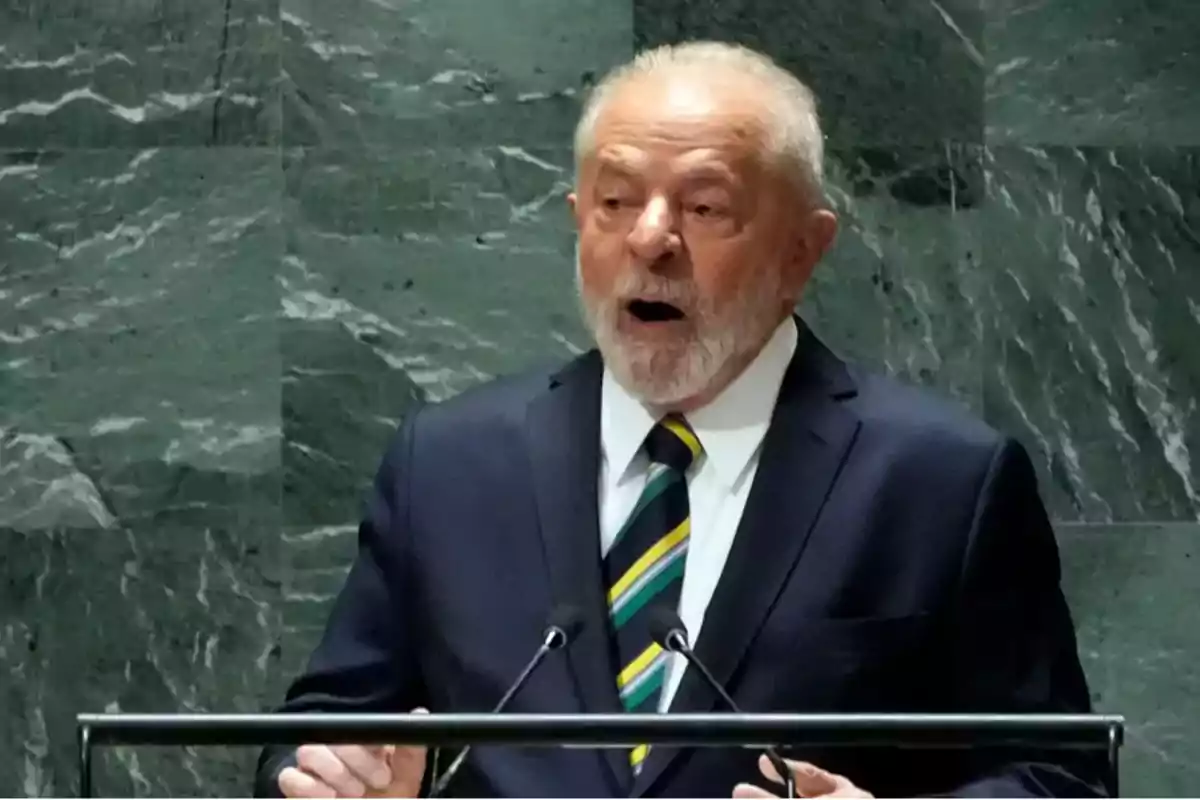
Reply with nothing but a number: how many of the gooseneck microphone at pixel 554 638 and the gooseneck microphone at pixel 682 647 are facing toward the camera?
0

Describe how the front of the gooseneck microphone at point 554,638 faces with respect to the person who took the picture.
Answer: facing away from the viewer and to the right of the viewer

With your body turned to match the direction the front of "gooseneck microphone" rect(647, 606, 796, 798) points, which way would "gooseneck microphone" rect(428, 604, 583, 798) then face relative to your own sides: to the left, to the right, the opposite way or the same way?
to the right

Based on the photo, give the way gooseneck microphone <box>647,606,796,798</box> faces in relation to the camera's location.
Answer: facing away from the viewer and to the left of the viewer
